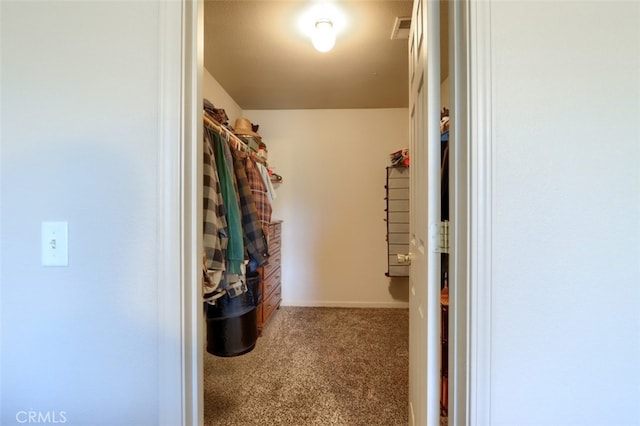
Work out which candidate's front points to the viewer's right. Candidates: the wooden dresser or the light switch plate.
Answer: the wooden dresser

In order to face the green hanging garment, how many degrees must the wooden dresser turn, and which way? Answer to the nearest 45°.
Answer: approximately 90° to its right

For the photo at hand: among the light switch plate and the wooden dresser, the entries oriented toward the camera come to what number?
1

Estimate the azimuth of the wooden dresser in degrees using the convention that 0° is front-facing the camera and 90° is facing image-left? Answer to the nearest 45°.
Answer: approximately 270°

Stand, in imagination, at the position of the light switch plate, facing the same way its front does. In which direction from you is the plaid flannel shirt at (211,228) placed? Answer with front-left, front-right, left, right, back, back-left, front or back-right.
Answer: back-left

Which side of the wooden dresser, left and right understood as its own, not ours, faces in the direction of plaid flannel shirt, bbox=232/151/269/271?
right

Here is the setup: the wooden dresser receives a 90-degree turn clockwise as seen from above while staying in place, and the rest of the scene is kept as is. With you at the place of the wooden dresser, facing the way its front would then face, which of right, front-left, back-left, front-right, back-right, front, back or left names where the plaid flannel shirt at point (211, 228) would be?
front

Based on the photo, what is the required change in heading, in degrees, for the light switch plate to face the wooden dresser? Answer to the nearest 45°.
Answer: approximately 135° to its left

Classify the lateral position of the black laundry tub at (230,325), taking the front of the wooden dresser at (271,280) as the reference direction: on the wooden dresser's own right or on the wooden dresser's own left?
on the wooden dresser's own right

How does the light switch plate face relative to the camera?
toward the camera

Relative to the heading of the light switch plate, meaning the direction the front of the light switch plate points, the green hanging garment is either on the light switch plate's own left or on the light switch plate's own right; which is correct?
on the light switch plate's own left

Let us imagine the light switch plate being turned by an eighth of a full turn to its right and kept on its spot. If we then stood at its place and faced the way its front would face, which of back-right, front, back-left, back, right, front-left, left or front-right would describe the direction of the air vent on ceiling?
back-left

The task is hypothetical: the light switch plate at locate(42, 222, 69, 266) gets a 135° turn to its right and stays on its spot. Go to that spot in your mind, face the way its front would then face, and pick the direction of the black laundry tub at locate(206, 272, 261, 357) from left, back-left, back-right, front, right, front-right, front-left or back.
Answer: right
